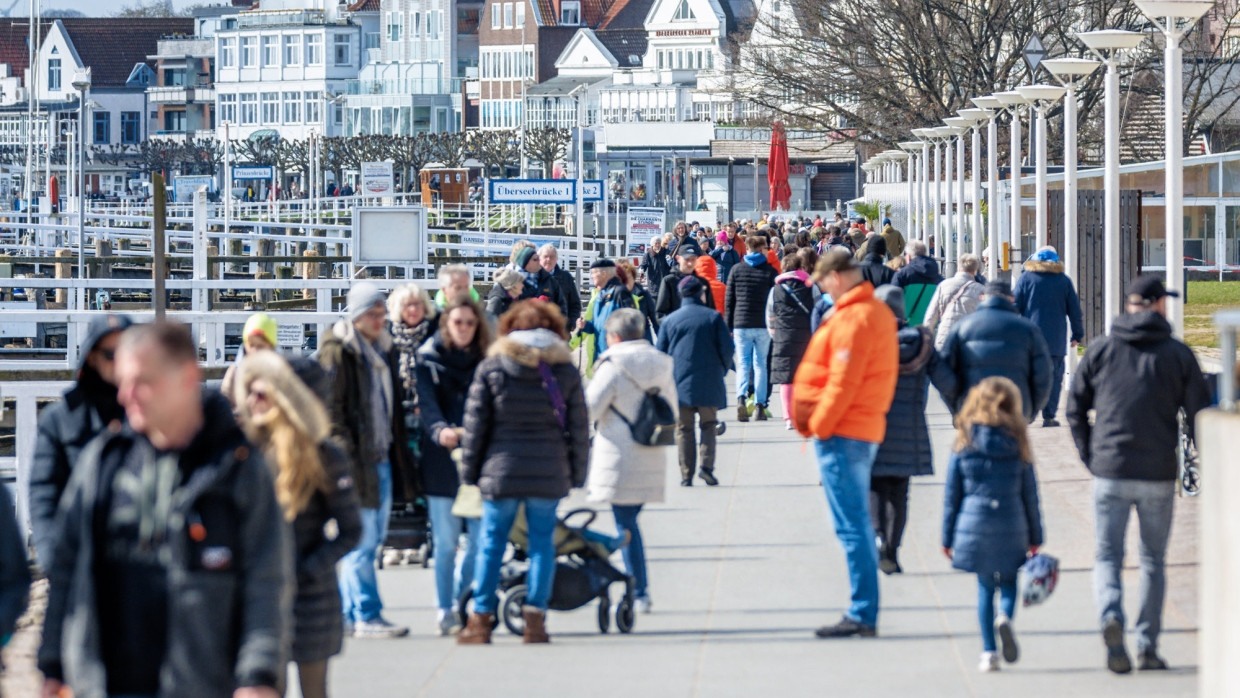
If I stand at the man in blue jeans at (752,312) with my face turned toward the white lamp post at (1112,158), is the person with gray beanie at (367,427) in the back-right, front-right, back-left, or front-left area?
back-right

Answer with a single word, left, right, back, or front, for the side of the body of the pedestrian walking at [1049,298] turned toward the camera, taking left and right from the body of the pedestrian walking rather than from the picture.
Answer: back

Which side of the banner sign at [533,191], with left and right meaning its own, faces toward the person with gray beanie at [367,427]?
front

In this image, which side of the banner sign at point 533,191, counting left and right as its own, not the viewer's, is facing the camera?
front

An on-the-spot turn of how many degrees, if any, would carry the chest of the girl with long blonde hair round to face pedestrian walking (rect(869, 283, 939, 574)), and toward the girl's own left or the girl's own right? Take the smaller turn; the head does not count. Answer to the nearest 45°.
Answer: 0° — they already face them

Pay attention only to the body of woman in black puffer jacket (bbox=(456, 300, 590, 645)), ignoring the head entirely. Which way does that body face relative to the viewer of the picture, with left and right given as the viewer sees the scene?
facing away from the viewer

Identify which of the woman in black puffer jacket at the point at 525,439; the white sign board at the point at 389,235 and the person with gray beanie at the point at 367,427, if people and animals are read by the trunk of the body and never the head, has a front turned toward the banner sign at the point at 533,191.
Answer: the woman in black puffer jacket

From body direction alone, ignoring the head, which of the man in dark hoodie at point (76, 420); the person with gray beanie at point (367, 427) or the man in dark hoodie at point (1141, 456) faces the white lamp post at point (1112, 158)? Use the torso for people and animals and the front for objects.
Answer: the man in dark hoodie at point (1141, 456)

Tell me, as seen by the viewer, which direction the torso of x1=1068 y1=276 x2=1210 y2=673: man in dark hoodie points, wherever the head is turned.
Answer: away from the camera

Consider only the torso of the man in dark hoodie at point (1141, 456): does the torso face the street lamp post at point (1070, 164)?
yes

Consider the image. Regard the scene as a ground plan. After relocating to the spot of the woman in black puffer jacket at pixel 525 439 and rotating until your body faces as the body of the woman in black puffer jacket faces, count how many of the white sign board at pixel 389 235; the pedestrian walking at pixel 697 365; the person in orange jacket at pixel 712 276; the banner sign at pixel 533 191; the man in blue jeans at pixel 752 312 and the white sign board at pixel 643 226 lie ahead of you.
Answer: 6
